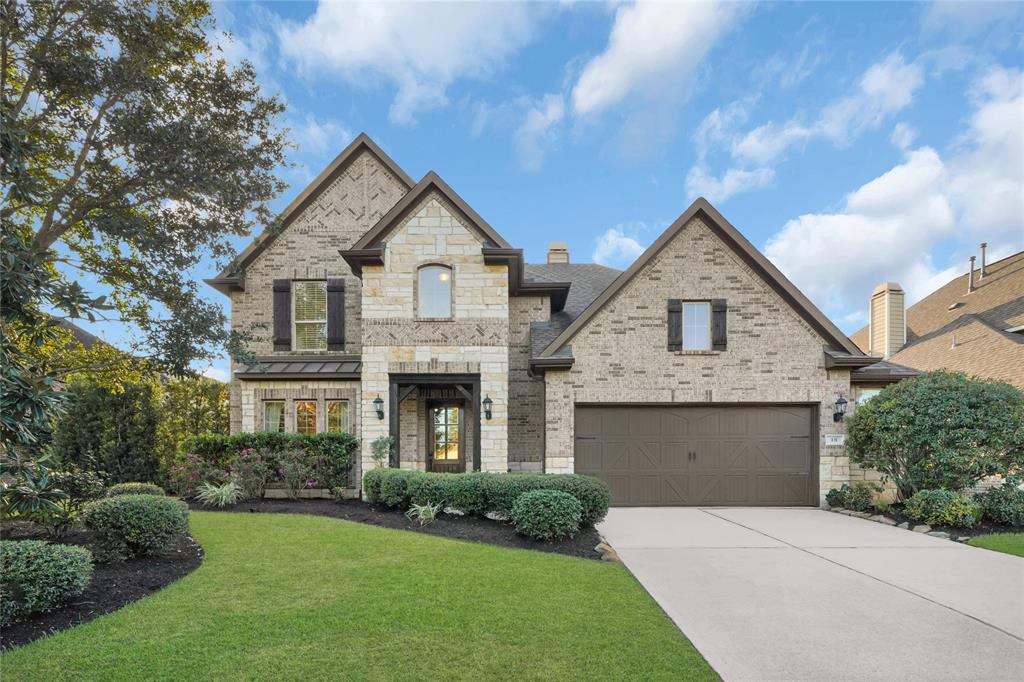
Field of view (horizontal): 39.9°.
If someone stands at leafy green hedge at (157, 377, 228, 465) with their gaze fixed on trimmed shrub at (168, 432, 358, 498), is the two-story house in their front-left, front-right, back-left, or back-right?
front-left

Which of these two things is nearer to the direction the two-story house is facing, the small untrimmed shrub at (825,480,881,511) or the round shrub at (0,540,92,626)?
the round shrub

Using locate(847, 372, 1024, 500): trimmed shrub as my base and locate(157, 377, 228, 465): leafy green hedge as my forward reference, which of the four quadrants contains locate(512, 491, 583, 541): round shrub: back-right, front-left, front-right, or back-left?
front-left

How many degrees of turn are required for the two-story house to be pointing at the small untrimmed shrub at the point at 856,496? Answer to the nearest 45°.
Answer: approximately 90° to its left

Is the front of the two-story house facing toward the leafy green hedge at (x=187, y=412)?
no

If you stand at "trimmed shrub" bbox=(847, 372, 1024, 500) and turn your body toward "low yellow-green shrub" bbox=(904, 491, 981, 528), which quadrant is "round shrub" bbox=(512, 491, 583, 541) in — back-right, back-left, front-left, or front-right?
front-right

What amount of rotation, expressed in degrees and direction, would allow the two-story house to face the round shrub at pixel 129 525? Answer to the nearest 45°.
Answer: approximately 45° to its right

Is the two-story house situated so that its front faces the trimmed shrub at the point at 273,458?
no

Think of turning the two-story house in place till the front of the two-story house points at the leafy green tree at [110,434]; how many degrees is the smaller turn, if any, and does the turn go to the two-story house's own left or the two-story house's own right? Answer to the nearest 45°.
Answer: approximately 90° to the two-story house's own right

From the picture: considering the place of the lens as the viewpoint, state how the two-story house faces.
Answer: facing the viewer

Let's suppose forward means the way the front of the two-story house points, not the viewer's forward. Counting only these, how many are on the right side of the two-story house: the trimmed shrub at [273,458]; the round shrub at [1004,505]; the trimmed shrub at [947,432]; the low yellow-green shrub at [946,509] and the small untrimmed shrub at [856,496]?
1
